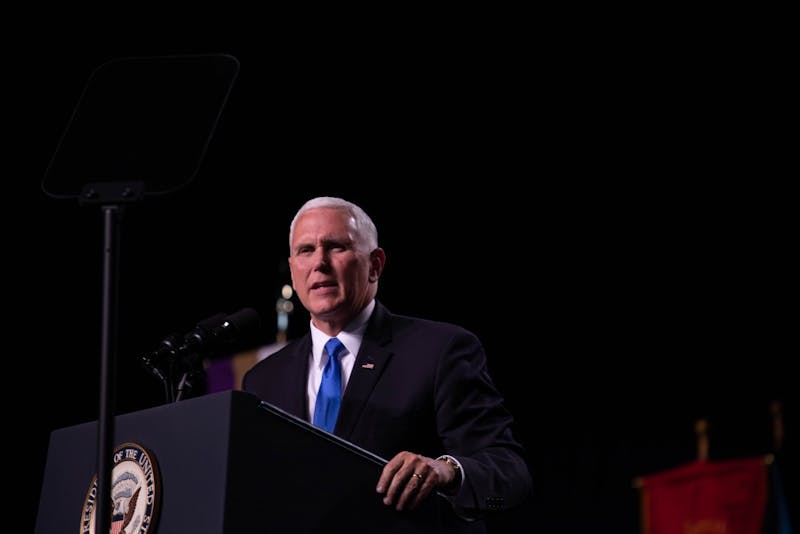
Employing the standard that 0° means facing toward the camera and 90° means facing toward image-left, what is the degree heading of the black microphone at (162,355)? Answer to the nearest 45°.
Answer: approximately 270°

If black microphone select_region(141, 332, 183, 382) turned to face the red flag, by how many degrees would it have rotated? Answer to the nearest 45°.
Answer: approximately 45° to its left

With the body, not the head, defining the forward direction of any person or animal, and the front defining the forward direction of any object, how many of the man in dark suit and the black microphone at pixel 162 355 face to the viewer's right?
1

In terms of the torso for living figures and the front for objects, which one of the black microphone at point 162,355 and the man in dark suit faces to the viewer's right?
the black microphone

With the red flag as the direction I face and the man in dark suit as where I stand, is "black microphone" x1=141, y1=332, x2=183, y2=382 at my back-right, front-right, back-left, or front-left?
back-left

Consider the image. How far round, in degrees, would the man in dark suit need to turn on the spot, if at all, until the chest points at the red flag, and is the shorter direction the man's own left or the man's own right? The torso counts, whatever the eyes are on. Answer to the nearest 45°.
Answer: approximately 180°
